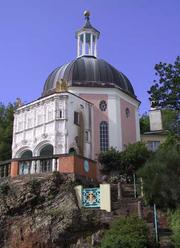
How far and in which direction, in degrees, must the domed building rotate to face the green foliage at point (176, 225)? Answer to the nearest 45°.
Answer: approximately 45° to its left

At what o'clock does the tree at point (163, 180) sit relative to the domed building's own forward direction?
The tree is roughly at 10 o'clock from the domed building.

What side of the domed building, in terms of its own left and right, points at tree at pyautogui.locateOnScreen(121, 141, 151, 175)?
left

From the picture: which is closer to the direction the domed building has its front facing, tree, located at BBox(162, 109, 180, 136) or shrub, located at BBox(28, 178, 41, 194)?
the shrub

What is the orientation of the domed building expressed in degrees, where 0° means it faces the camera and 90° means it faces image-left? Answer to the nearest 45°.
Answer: approximately 45°

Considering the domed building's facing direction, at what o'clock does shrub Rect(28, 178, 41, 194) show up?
The shrub is roughly at 11 o'clock from the domed building.

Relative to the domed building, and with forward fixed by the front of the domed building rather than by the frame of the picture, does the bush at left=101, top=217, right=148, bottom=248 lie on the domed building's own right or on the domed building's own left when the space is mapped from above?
on the domed building's own left
